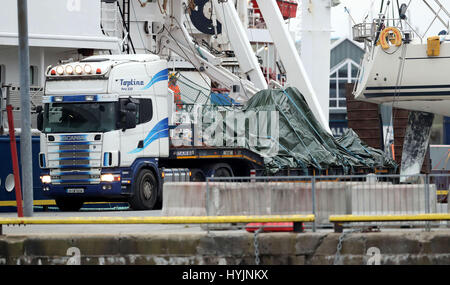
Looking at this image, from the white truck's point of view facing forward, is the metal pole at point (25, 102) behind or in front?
in front

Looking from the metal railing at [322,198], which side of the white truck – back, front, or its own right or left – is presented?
left

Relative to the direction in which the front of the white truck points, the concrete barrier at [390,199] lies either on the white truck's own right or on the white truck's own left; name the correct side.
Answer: on the white truck's own left

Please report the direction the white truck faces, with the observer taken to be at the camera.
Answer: facing the viewer and to the left of the viewer
